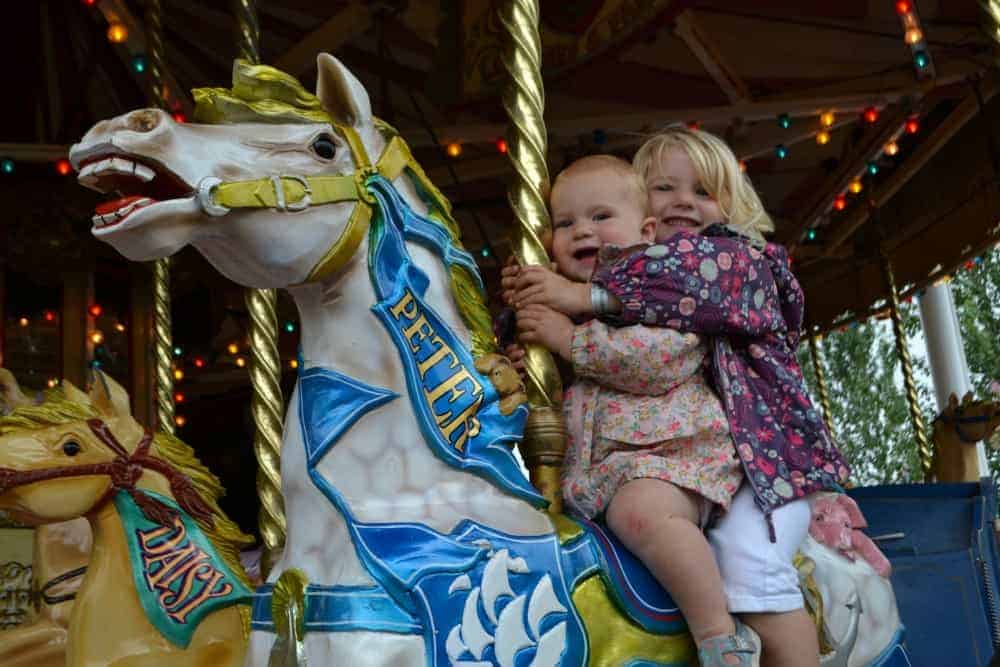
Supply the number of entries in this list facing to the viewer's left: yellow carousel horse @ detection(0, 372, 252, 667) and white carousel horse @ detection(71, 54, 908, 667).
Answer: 2

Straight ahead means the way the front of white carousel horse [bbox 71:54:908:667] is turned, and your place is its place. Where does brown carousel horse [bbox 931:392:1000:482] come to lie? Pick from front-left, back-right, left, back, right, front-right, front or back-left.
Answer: back-right

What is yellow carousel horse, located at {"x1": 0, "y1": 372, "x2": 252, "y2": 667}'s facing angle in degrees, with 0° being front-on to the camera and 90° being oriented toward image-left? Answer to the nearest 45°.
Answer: approximately 90°

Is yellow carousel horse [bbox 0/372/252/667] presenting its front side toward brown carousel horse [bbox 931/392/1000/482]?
no

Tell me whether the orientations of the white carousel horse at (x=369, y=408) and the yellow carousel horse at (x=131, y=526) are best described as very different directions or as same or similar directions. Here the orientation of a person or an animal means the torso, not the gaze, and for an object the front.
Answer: same or similar directions

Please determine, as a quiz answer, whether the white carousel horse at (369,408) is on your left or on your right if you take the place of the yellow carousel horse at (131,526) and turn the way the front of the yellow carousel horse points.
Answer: on your left

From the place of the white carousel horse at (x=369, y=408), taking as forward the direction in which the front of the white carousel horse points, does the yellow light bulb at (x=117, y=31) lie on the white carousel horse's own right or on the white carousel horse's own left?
on the white carousel horse's own right

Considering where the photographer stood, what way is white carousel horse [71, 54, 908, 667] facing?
facing to the left of the viewer
